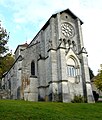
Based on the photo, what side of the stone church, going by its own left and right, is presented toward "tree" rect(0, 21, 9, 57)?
right

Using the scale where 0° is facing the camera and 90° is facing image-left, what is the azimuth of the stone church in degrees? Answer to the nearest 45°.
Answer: approximately 315°
